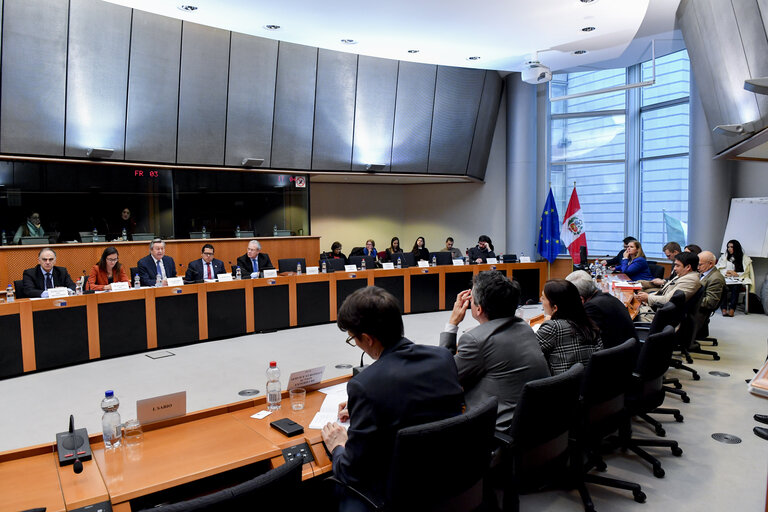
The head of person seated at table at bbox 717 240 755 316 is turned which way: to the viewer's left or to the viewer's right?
to the viewer's left

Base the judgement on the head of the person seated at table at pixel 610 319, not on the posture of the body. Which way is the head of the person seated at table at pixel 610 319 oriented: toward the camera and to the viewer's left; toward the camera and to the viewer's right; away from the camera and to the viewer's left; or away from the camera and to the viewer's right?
away from the camera and to the viewer's left

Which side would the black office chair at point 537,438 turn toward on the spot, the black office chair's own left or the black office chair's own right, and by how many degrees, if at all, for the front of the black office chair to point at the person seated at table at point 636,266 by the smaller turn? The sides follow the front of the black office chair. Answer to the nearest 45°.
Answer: approximately 45° to the black office chair's own right

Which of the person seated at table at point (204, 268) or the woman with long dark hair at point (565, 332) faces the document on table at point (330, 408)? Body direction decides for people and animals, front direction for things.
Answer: the person seated at table

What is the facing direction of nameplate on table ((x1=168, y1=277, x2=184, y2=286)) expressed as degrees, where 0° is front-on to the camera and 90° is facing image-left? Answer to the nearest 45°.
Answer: approximately 0°

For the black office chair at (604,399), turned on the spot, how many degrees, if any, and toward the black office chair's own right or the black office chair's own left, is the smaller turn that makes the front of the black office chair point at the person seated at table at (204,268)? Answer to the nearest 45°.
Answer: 0° — it already faces them

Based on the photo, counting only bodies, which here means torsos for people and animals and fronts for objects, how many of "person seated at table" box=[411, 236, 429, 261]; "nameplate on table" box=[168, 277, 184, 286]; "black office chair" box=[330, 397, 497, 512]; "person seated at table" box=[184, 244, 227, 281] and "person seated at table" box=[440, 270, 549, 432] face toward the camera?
3

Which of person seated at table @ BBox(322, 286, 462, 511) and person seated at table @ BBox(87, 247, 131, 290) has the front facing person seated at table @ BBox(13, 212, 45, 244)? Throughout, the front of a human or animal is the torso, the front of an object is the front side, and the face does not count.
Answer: person seated at table @ BBox(322, 286, 462, 511)

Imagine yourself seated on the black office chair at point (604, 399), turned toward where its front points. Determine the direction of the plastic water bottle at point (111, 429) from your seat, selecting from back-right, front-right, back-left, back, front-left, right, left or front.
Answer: left

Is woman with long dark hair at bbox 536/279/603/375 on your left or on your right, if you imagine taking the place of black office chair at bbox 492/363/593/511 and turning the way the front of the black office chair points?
on your right

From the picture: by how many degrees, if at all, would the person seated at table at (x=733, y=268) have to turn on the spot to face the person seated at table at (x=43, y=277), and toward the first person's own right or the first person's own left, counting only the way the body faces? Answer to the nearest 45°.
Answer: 0° — they already face them

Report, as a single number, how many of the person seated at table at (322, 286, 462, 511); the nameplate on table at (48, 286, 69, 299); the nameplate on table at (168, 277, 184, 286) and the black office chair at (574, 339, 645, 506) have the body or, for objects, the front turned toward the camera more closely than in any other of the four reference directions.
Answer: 2

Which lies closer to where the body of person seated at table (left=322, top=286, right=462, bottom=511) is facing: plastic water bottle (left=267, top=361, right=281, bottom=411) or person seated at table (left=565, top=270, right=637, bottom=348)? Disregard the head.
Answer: the plastic water bottle

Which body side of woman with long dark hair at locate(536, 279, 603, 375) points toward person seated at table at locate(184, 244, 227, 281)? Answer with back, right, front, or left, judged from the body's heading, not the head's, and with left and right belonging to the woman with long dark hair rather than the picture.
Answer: front

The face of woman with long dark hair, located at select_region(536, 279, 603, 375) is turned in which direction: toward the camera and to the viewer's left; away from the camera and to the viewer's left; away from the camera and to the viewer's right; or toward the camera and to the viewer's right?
away from the camera and to the viewer's left

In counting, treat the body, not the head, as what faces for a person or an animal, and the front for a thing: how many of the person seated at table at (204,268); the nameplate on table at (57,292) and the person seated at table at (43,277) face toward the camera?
3

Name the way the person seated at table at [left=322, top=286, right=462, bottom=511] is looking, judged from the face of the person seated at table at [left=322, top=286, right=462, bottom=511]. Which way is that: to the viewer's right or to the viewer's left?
to the viewer's left

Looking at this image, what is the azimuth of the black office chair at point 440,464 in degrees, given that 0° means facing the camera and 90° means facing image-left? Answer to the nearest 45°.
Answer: approximately 135°

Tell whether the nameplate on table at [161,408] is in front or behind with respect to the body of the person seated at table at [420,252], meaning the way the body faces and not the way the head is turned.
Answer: in front
